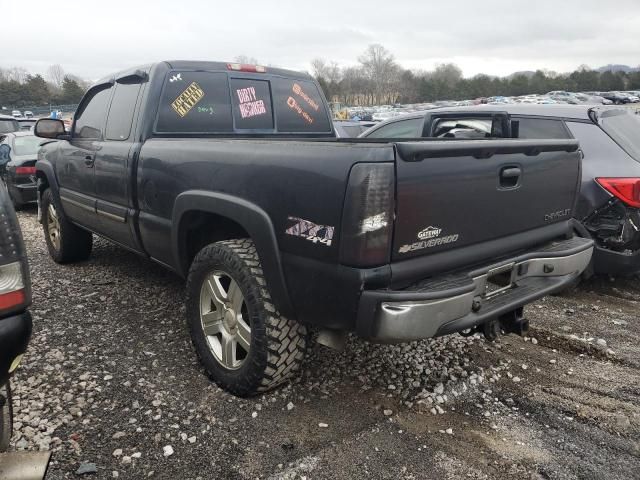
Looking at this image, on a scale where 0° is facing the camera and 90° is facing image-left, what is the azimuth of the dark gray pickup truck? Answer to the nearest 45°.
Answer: approximately 135°

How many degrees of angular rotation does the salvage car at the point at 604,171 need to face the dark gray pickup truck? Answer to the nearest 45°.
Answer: approximately 90° to its left

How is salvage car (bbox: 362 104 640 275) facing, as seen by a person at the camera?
facing away from the viewer and to the left of the viewer

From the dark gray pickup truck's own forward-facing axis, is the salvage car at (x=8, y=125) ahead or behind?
ahead

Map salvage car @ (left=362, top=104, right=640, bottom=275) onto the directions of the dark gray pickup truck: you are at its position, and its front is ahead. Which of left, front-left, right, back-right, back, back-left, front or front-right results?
right

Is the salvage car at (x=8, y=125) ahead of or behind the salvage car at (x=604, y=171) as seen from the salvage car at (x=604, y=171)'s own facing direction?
ahead

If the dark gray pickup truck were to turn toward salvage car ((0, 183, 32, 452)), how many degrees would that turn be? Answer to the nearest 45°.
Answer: approximately 90° to its left

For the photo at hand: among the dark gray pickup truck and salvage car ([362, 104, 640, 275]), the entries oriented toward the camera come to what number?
0
